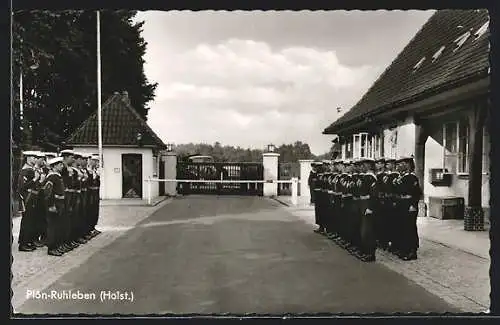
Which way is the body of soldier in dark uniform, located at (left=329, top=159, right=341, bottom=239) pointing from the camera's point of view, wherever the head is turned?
to the viewer's left

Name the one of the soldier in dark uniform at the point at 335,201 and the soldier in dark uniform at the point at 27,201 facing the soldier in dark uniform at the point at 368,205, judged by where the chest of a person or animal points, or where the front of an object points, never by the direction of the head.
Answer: the soldier in dark uniform at the point at 27,201

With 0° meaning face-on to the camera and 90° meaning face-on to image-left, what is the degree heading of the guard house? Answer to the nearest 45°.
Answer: approximately 0°

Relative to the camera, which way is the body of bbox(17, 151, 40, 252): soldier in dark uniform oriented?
to the viewer's right

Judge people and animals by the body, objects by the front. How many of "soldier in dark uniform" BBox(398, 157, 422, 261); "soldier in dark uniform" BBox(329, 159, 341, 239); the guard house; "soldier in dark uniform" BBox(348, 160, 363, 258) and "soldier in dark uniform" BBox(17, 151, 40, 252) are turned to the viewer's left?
3

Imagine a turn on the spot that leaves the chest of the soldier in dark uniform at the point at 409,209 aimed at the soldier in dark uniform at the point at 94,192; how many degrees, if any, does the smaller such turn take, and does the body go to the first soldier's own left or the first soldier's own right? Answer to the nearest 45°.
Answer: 0° — they already face them

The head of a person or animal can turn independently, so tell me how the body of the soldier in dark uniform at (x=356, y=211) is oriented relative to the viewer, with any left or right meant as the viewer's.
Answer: facing to the left of the viewer
